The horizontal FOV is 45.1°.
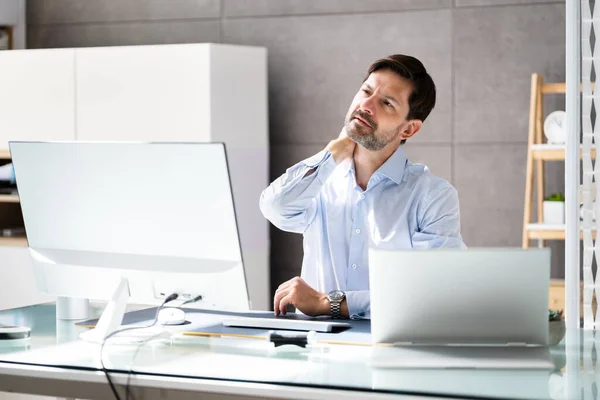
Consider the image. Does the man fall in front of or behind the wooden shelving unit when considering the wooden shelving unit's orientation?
in front

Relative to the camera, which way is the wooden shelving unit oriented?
toward the camera

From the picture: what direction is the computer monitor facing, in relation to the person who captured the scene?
facing away from the viewer and to the right of the viewer

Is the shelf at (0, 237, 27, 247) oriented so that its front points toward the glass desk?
yes

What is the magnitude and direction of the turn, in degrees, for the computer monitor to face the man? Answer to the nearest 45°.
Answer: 0° — it already faces them

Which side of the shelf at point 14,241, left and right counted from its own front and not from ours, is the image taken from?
front

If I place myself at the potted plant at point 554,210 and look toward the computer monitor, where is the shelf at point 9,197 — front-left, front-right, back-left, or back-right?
front-right

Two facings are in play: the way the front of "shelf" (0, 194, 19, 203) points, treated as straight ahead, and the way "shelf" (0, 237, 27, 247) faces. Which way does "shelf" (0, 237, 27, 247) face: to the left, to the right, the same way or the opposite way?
the same way

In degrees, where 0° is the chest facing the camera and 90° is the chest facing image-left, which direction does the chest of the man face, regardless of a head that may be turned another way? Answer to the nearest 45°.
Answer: approximately 45°

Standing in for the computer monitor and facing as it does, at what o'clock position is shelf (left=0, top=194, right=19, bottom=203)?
The shelf is roughly at 10 o'clock from the computer monitor.

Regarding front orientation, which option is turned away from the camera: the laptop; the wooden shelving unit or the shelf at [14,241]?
the laptop

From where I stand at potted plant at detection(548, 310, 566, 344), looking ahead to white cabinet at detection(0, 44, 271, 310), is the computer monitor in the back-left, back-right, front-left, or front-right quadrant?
front-left

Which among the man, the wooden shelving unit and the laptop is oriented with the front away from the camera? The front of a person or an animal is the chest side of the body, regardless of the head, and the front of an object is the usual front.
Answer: the laptop

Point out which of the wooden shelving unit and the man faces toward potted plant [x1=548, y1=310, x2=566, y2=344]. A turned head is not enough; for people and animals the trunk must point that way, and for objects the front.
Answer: the wooden shelving unit

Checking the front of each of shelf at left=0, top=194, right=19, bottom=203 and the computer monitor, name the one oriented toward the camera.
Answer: the shelf

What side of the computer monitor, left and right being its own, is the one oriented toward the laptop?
right

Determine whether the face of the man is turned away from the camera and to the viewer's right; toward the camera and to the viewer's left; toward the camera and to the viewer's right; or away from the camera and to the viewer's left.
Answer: toward the camera and to the viewer's left

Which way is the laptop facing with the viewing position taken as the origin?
facing away from the viewer

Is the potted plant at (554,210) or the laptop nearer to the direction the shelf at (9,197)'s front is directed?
the laptop
